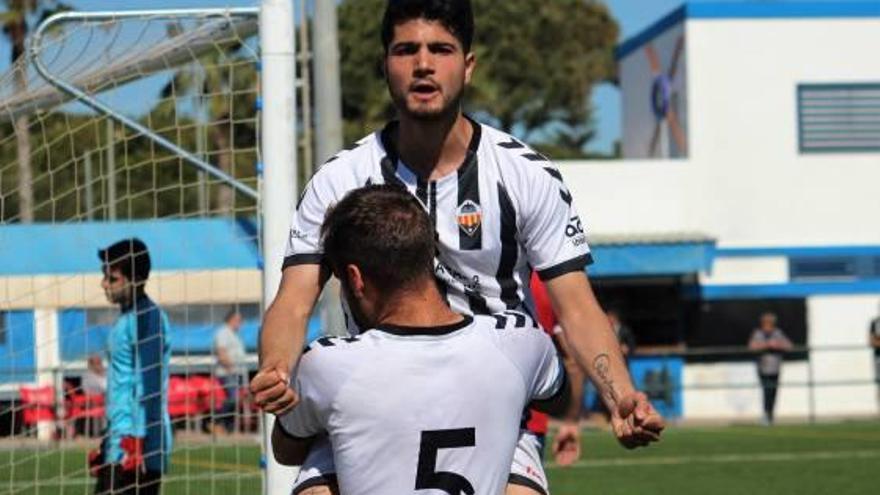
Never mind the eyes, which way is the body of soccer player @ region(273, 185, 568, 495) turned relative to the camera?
away from the camera

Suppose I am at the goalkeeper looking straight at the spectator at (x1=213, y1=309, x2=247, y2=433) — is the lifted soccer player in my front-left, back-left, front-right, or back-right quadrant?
back-right

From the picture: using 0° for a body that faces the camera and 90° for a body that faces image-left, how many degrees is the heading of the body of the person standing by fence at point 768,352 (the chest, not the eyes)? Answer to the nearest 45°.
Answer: approximately 0°

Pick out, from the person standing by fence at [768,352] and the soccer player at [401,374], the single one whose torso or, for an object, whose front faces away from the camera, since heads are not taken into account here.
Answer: the soccer player

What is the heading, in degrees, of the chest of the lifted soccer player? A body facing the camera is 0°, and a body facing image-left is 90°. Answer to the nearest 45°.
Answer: approximately 0°

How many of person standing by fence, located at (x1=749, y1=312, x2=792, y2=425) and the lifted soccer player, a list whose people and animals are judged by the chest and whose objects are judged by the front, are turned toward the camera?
2
